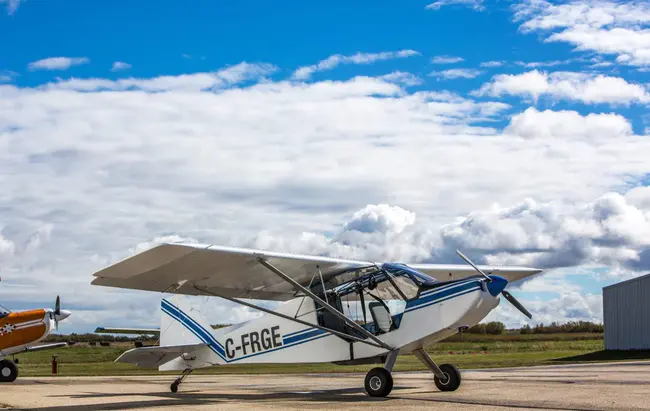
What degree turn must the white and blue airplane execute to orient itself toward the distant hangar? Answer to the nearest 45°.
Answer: approximately 90° to its left

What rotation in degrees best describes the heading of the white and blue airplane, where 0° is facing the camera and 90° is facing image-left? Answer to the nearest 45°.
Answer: approximately 315°
